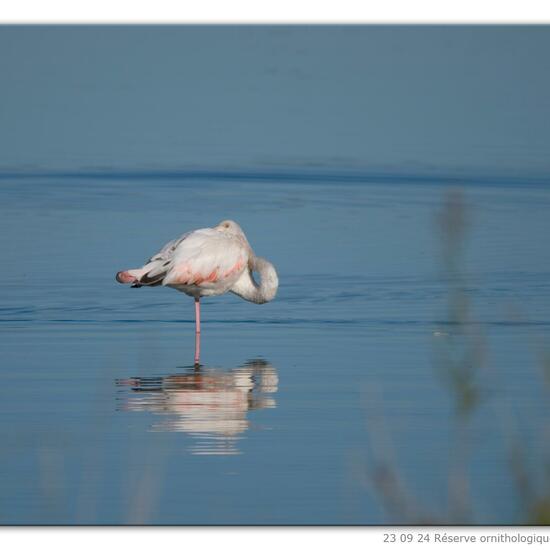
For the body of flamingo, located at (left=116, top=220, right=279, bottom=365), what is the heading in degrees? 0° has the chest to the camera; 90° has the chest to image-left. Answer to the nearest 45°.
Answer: approximately 270°
